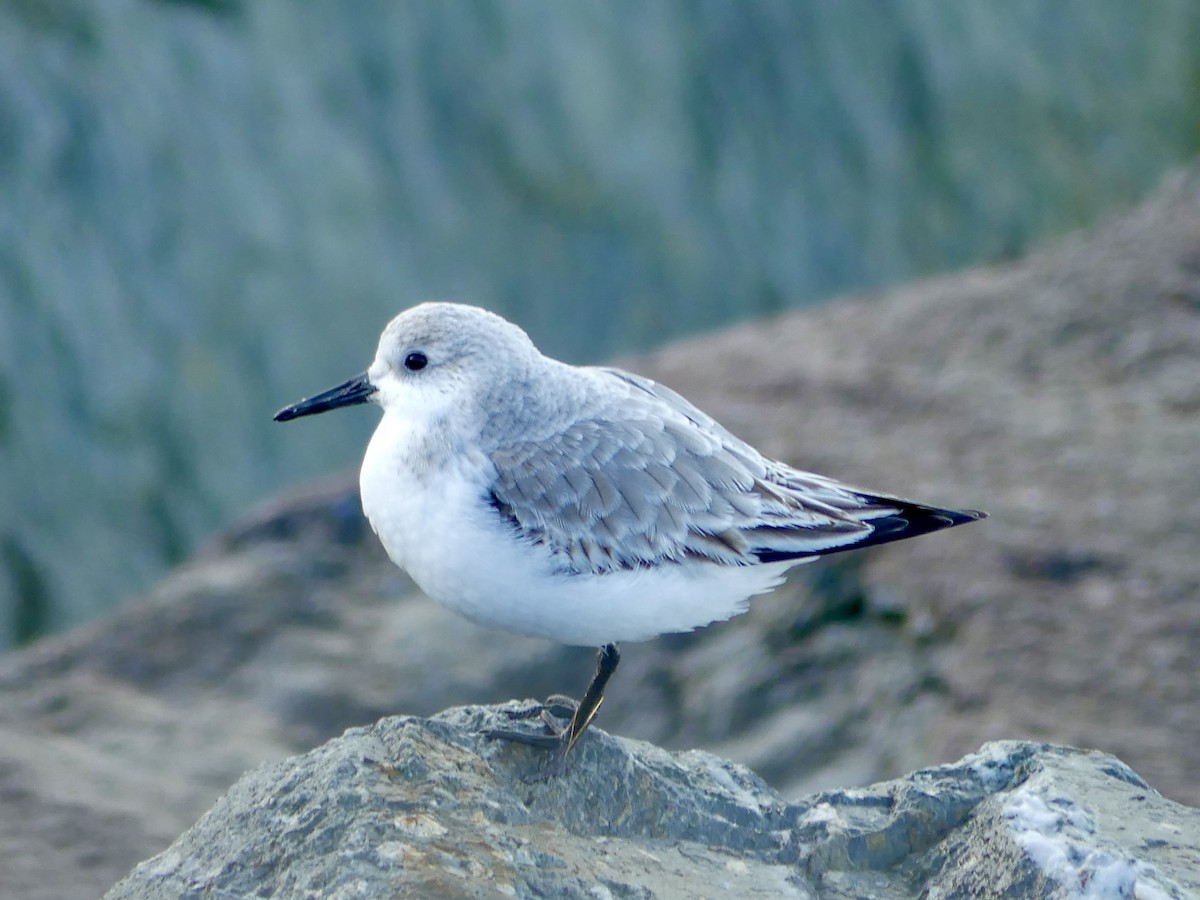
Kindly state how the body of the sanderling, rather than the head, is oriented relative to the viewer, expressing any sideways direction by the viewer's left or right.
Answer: facing to the left of the viewer
